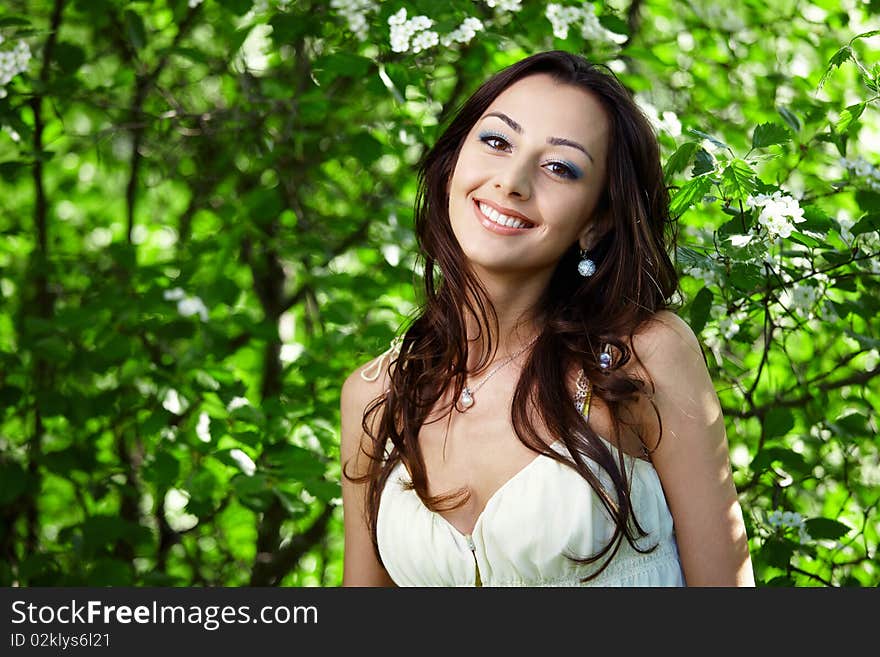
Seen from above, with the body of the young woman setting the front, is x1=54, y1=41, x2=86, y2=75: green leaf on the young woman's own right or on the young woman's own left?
on the young woman's own right

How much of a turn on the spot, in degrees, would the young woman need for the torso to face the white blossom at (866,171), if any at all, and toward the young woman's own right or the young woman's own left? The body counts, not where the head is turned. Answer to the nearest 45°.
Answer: approximately 180°

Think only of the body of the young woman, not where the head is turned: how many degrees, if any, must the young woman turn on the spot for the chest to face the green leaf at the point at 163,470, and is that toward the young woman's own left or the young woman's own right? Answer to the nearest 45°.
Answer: approximately 90° to the young woman's own right

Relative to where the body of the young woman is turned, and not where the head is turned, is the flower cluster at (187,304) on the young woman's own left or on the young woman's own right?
on the young woman's own right
